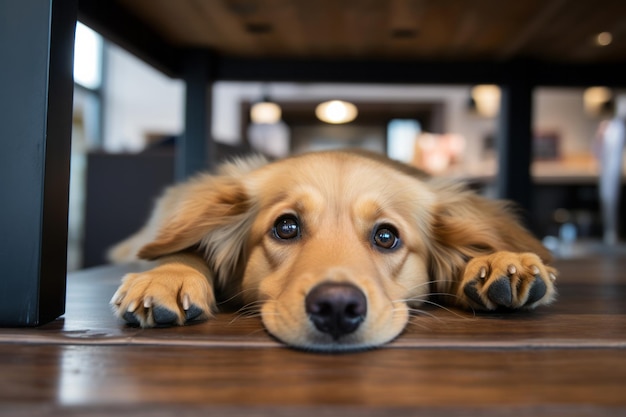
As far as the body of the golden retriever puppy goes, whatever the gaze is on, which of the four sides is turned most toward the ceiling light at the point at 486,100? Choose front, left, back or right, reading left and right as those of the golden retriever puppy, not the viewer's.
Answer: back

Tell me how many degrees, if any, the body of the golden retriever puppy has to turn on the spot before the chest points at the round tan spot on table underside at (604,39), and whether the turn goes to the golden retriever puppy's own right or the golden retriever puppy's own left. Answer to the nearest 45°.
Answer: approximately 135° to the golden retriever puppy's own left

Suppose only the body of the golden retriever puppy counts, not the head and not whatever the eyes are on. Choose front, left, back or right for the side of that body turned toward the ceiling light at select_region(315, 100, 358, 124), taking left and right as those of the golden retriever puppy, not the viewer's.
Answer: back

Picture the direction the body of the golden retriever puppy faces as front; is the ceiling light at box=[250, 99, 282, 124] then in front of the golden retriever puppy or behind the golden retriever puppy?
behind

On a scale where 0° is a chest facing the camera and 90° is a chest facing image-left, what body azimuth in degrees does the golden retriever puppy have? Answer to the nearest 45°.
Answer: approximately 0°
